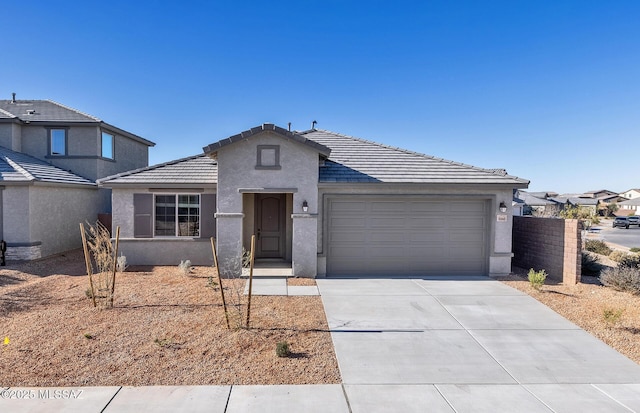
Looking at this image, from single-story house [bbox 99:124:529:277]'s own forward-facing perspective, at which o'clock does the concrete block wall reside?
The concrete block wall is roughly at 9 o'clock from the single-story house.

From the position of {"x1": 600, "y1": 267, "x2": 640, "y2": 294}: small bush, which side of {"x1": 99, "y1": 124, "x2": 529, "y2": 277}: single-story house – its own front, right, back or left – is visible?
left

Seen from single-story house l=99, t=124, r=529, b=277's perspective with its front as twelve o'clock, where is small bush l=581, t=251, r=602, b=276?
The small bush is roughly at 9 o'clock from the single-story house.

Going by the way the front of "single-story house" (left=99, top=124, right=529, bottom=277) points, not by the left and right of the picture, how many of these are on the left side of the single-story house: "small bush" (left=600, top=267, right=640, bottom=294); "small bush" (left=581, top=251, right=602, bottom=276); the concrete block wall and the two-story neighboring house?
3

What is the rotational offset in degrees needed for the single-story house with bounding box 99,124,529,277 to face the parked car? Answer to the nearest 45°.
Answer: approximately 135° to its left

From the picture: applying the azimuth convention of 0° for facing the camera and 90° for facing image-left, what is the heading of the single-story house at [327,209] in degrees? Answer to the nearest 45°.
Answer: approximately 0°

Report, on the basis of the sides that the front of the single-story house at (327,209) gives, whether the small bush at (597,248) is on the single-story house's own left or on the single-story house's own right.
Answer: on the single-story house's own left

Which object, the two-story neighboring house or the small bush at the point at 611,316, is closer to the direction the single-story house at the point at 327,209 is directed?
the small bush

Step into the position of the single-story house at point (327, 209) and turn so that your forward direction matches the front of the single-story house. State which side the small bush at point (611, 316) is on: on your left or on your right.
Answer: on your left

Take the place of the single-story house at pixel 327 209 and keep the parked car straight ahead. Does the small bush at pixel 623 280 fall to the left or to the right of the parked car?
right

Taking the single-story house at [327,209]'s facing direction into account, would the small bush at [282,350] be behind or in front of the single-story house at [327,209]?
in front

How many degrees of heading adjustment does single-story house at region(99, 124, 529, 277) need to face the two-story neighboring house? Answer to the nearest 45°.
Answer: approximately 135° to its right
